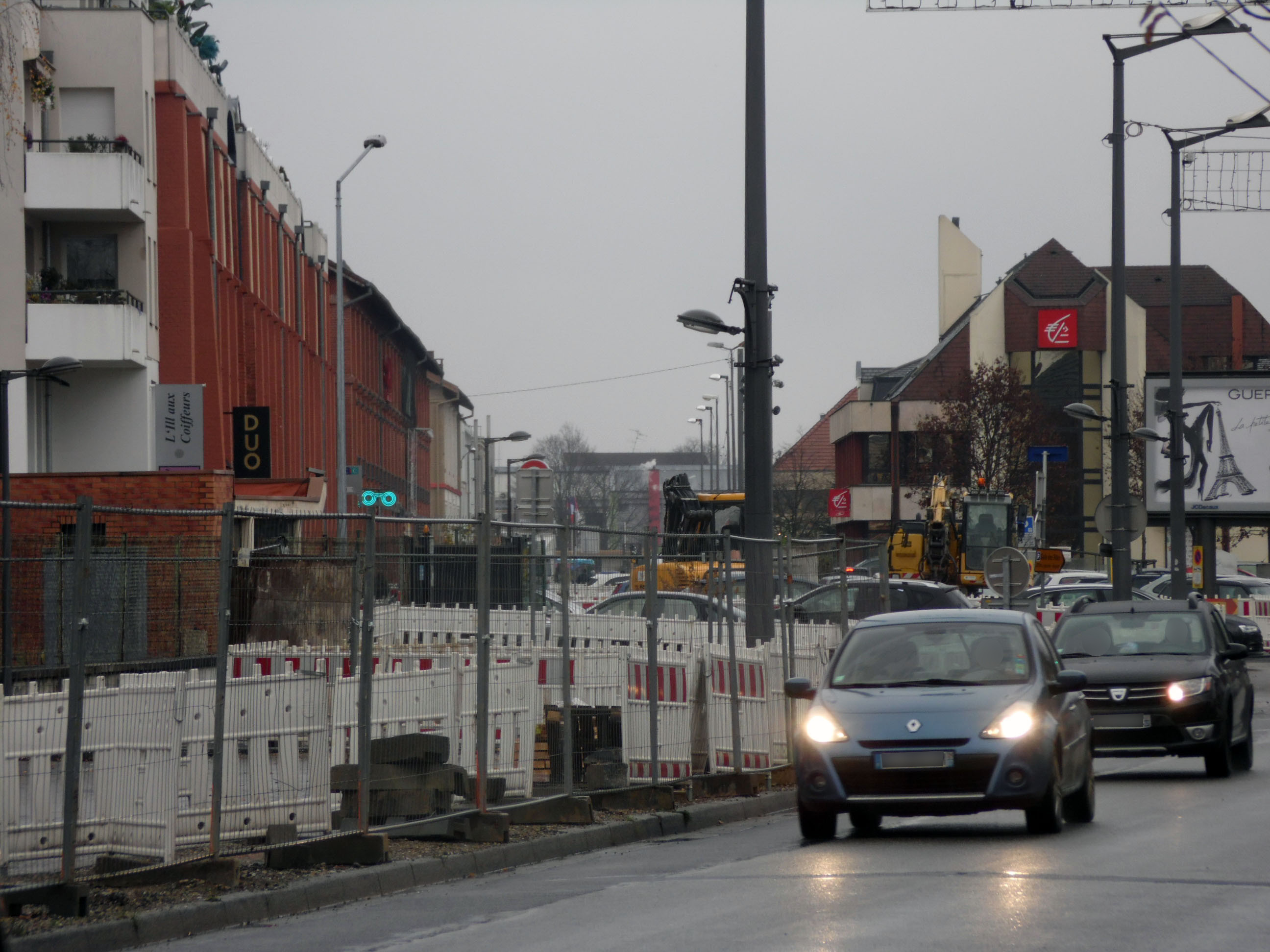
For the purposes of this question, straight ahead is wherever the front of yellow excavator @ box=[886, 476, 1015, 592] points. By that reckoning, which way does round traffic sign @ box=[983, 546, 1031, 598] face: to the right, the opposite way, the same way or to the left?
the opposite way

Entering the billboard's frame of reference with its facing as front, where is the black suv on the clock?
The black suv is roughly at 12 o'clock from the billboard.

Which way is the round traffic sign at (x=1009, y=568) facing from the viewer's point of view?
away from the camera

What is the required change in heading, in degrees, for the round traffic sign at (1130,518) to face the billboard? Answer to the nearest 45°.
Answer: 0° — it already faces it

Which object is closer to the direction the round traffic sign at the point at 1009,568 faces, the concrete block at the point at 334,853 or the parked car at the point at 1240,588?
the parked car

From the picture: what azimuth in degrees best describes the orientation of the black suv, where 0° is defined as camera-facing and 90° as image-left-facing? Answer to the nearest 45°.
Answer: approximately 0°

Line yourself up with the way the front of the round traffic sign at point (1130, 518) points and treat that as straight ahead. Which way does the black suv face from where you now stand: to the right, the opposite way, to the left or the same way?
the opposite way

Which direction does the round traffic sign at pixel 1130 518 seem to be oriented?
away from the camera

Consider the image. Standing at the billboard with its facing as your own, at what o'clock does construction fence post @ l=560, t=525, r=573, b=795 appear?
The construction fence post is roughly at 12 o'clock from the billboard.

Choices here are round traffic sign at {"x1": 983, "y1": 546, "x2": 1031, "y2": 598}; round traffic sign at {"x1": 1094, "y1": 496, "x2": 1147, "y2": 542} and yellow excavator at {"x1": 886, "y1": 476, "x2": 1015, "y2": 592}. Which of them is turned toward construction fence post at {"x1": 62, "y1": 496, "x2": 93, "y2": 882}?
the yellow excavator
